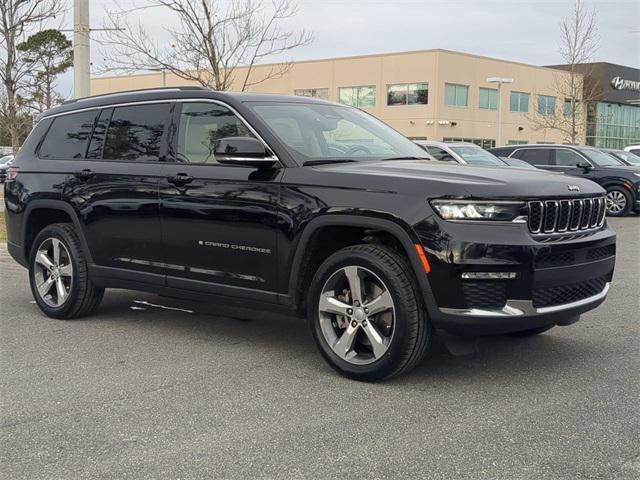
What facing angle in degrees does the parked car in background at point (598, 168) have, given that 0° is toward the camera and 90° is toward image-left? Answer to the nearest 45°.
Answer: approximately 315°

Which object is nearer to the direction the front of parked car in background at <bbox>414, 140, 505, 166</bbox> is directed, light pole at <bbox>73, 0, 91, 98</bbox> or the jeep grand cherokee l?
the jeep grand cherokee l

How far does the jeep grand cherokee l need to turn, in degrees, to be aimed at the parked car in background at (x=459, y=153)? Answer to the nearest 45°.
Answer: approximately 135° to its left

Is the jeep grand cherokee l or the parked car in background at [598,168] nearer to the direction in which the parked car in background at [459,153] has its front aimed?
the jeep grand cherokee l

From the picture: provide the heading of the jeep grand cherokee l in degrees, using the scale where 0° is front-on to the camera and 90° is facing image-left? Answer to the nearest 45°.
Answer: approximately 315°

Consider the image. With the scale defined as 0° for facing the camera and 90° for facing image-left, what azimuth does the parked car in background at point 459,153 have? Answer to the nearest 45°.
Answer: approximately 315°

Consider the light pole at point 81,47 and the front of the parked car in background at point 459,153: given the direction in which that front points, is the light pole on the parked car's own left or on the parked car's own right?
on the parked car's own right
